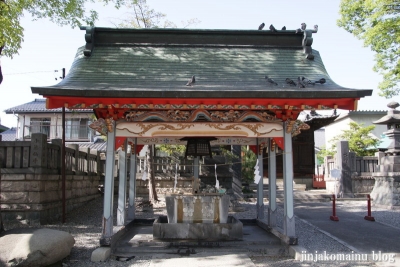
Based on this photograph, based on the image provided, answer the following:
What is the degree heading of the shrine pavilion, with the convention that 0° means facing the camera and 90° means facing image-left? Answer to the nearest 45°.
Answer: approximately 0°

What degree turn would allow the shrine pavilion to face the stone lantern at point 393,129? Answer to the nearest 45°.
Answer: approximately 135° to its left

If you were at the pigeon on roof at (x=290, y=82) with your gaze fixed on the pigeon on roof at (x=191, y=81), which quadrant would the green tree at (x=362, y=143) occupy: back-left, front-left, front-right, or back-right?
back-right
